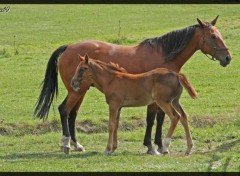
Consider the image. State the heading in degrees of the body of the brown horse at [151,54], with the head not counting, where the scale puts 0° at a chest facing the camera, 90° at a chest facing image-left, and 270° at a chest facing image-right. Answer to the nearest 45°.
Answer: approximately 270°

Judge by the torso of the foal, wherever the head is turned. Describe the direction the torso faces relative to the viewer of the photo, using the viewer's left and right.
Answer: facing to the left of the viewer

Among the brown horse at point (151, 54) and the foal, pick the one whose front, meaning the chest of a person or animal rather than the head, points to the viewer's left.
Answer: the foal

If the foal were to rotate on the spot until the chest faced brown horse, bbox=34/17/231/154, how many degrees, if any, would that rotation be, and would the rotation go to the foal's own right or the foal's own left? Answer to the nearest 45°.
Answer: approximately 90° to the foal's own right

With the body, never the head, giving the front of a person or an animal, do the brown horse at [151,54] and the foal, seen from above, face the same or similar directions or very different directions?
very different directions

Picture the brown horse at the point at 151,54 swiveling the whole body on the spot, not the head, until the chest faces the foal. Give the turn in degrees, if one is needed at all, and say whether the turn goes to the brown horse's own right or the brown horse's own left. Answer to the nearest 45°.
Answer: approximately 90° to the brown horse's own right

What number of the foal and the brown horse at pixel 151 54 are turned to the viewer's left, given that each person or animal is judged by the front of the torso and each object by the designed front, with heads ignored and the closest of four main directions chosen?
1
